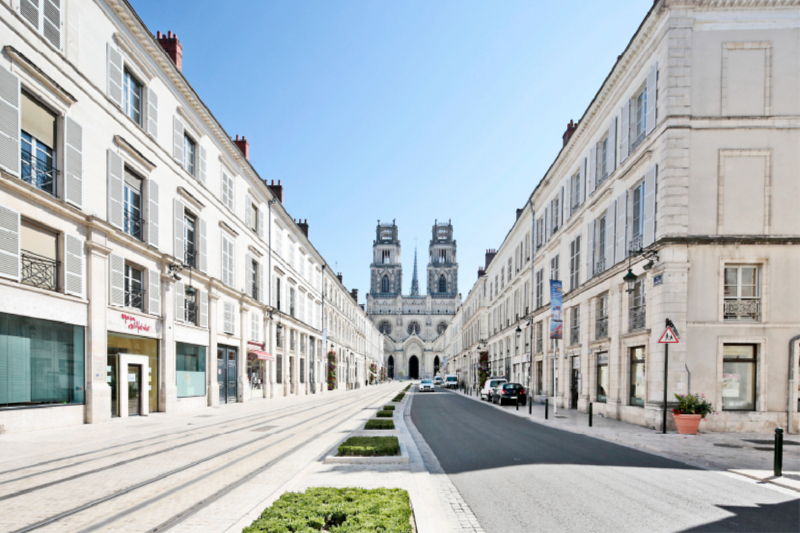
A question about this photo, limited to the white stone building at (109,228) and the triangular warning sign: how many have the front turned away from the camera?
0

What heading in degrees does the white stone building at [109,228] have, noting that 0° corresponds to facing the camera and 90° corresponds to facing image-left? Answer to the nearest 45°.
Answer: approximately 315°

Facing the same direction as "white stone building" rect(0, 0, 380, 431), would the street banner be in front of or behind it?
in front
